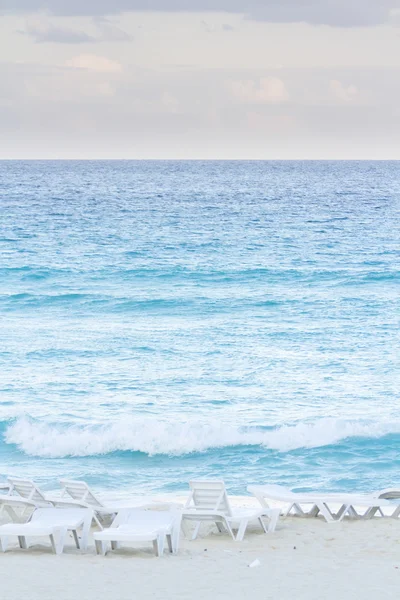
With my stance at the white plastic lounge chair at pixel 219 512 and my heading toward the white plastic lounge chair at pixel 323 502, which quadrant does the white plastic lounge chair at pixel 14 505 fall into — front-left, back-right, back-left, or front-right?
back-left

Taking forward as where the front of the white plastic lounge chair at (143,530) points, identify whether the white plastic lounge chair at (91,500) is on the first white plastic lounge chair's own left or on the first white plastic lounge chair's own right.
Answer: on the first white plastic lounge chair's own right

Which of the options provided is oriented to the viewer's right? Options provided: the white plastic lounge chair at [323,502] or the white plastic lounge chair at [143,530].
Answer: the white plastic lounge chair at [323,502]

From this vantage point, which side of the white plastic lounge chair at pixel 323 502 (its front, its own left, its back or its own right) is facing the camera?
right

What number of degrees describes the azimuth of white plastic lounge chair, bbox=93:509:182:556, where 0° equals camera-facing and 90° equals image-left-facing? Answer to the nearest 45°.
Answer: approximately 45°

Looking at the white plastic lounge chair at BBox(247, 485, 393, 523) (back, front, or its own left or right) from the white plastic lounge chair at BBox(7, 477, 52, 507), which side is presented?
back
